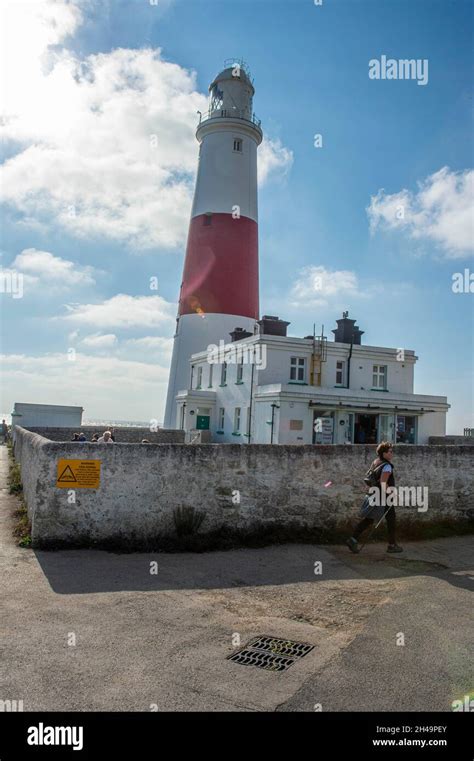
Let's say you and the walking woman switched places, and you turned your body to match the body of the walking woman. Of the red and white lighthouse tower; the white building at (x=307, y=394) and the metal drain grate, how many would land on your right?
1

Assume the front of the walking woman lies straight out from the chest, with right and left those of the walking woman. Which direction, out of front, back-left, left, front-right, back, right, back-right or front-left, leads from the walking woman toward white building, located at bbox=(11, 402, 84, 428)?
back-left

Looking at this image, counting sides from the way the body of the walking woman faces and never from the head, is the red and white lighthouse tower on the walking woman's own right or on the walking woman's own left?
on the walking woman's own left

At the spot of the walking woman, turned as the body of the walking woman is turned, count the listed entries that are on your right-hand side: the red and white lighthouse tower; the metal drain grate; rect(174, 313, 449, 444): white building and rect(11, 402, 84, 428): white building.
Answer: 1

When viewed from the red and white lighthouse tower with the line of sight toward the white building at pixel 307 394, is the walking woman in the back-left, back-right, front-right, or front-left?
front-right

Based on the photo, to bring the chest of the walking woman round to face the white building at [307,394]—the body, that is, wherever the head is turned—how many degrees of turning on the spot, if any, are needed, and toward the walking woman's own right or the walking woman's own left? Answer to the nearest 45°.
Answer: approximately 90° to the walking woman's own left

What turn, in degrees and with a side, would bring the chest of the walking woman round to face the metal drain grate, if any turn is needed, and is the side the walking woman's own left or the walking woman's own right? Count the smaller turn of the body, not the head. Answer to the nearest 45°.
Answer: approximately 90° to the walking woman's own right
